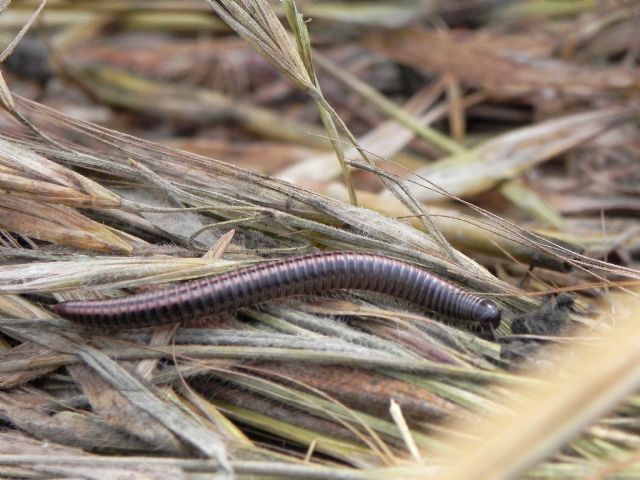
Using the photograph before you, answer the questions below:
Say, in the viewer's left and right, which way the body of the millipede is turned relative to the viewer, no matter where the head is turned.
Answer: facing to the right of the viewer

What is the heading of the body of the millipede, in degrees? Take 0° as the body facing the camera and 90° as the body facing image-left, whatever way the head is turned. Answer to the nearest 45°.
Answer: approximately 270°
